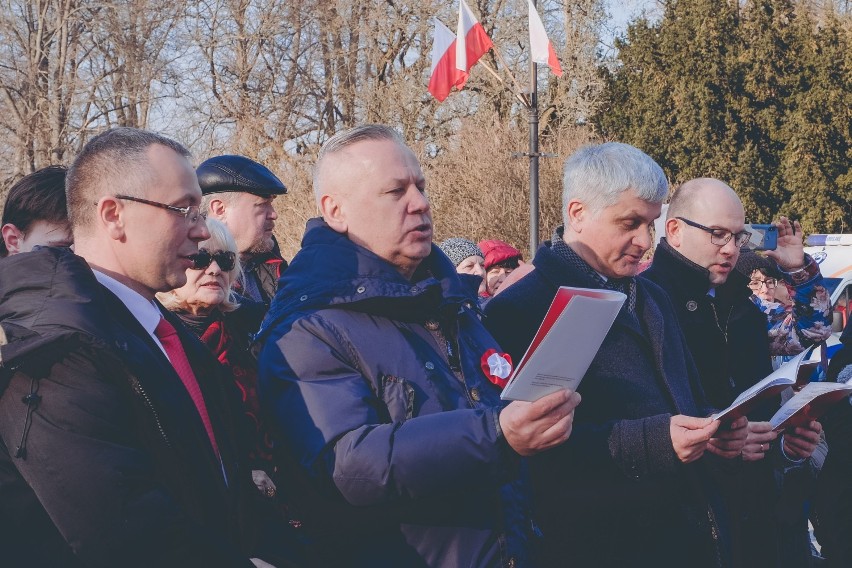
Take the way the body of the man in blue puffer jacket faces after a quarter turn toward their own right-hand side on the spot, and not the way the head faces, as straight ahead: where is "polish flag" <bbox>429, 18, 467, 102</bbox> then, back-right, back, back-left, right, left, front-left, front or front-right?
back-right

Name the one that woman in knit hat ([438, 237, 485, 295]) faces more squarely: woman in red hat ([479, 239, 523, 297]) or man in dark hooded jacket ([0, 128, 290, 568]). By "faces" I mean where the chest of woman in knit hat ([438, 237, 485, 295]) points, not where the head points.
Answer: the man in dark hooded jacket

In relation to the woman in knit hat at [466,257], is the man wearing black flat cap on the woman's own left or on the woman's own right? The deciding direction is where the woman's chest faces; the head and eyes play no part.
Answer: on the woman's own right

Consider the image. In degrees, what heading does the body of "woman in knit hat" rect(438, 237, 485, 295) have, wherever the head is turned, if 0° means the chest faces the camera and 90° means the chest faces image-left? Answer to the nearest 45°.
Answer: approximately 315°

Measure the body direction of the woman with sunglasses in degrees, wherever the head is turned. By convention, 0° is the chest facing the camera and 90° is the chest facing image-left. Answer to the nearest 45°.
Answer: approximately 0°

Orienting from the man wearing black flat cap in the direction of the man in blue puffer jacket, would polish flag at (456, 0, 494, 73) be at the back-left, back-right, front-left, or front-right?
back-left

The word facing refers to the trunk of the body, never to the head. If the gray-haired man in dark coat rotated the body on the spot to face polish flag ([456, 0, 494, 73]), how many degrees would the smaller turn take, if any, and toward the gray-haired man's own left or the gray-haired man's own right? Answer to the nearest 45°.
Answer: approximately 135° to the gray-haired man's own left

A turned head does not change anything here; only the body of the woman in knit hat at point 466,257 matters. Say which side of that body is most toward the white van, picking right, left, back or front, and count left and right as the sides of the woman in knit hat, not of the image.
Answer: left

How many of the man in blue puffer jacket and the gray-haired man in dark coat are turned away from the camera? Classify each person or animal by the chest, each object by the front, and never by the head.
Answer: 0

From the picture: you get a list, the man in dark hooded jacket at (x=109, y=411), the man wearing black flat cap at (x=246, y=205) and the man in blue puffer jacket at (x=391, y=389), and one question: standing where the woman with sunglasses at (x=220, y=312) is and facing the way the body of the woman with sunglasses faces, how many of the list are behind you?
1

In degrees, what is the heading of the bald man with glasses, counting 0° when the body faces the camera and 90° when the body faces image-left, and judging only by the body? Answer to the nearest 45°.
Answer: approximately 315°

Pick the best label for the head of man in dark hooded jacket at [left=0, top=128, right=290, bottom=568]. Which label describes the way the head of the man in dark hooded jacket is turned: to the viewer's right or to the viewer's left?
to the viewer's right

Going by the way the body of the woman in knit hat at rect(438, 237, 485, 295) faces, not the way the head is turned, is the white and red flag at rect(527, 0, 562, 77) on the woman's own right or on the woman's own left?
on the woman's own left

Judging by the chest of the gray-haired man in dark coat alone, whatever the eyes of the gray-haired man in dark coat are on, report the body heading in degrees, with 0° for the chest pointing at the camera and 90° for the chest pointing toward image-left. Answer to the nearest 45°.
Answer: approximately 315°
